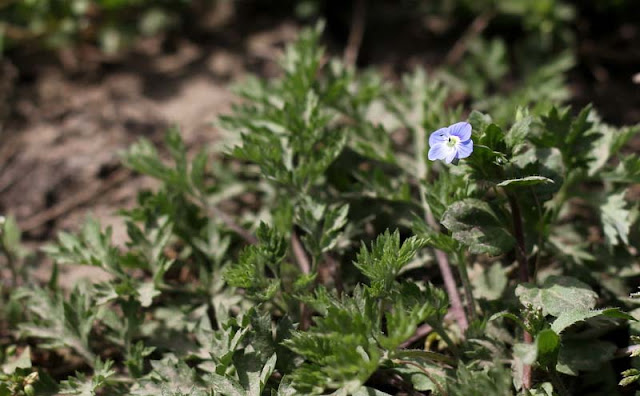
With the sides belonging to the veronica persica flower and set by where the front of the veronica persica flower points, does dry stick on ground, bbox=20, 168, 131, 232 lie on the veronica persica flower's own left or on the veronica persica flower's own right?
on the veronica persica flower's own right

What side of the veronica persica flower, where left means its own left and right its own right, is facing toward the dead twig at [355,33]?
back

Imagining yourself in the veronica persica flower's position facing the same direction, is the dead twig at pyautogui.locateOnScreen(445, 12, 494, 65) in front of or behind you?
behind

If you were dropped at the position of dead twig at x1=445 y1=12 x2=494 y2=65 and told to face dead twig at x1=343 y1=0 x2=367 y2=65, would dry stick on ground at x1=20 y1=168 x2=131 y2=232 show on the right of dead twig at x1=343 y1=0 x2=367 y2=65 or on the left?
left

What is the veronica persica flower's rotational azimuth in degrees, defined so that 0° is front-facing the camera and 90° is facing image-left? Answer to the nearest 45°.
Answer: approximately 0°
